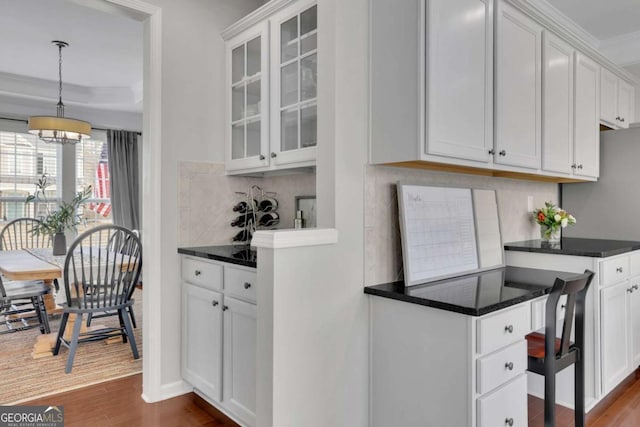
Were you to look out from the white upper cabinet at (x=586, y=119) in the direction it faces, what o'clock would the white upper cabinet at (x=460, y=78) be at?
the white upper cabinet at (x=460, y=78) is roughly at 2 o'clock from the white upper cabinet at (x=586, y=119).

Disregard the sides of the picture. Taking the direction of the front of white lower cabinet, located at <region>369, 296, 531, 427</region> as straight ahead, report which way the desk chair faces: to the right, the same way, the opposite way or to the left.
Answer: the opposite way

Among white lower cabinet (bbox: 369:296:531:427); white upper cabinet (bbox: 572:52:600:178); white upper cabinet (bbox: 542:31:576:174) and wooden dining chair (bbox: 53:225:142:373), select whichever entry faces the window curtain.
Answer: the wooden dining chair

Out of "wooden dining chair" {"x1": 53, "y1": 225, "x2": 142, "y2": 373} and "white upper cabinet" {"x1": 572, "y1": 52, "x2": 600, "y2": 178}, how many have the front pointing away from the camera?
1

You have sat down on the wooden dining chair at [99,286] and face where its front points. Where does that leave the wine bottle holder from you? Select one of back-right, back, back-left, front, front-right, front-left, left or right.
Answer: back-right

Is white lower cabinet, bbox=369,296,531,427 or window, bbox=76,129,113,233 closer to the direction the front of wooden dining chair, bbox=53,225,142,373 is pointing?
the window

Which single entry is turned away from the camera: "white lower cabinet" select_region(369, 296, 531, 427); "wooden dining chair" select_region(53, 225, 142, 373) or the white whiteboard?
the wooden dining chair

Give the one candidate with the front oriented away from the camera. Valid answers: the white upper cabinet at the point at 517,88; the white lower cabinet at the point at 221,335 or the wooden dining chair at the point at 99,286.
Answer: the wooden dining chair

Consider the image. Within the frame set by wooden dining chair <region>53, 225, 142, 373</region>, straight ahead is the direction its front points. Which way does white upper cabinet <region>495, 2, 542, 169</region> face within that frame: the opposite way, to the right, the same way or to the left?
the opposite way

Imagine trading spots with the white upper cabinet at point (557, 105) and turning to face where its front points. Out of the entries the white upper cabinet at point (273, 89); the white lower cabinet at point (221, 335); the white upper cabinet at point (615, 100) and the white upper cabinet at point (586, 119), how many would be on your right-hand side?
2

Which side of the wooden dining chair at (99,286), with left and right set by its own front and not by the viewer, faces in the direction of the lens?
back

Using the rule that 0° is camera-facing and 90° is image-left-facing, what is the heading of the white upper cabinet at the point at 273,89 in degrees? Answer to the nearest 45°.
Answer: approximately 45°
